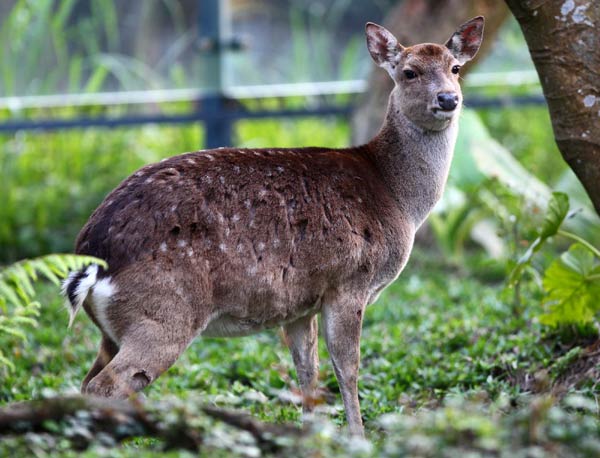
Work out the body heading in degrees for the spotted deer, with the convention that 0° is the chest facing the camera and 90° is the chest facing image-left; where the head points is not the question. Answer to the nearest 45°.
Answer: approximately 270°

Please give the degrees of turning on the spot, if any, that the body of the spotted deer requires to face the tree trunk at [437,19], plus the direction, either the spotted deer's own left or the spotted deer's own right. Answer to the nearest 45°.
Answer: approximately 90° to the spotted deer's own left

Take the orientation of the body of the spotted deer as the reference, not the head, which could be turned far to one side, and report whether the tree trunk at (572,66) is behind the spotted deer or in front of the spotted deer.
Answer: in front

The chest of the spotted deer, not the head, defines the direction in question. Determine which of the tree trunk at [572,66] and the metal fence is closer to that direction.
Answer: the tree trunk

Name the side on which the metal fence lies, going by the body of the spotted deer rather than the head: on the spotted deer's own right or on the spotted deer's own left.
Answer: on the spotted deer's own left
